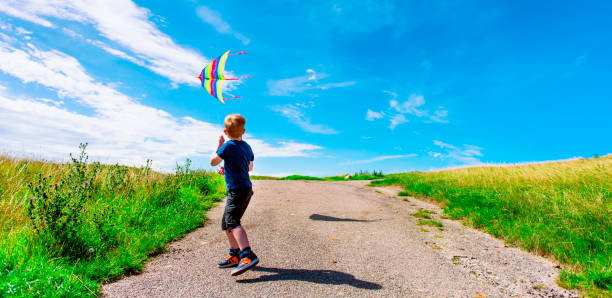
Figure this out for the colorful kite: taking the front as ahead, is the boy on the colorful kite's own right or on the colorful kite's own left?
on the colorful kite's own left

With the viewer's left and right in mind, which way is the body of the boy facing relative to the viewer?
facing away from the viewer and to the left of the viewer

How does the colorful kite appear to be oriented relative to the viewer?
to the viewer's left

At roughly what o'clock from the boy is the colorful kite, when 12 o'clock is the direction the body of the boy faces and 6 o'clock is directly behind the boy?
The colorful kite is roughly at 1 o'clock from the boy.
